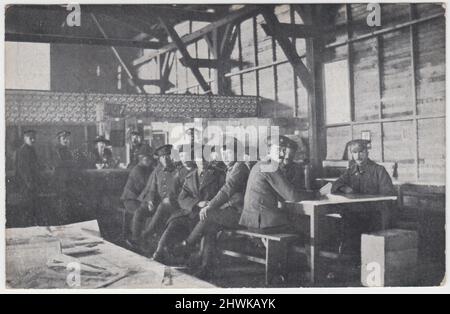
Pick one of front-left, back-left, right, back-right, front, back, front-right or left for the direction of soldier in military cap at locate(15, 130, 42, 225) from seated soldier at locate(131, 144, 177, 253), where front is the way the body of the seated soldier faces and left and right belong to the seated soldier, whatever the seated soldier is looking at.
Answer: right

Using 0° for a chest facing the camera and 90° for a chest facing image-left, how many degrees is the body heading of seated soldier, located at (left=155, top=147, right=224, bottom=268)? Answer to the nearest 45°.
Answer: approximately 45°

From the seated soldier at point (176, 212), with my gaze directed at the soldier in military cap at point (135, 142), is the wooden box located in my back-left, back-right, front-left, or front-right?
back-right

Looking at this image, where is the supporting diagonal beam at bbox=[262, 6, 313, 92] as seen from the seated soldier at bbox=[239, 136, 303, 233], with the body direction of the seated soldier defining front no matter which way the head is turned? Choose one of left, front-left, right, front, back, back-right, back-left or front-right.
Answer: front-left

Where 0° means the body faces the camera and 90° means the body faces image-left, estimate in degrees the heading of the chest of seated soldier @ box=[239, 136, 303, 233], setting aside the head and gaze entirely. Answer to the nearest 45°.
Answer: approximately 225°

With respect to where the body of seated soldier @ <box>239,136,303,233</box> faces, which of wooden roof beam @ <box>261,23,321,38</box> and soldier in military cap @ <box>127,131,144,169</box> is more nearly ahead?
the wooden roof beam

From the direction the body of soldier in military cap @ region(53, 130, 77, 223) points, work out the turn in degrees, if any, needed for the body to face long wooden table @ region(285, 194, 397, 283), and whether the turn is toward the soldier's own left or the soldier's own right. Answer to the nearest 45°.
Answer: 0° — they already face it

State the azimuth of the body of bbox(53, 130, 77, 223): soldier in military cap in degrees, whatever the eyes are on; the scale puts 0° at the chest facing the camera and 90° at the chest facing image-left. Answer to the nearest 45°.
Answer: approximately 315°

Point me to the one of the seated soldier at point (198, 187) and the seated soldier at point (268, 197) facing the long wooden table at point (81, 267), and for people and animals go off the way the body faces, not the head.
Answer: the seated soldier at point (198, 187)

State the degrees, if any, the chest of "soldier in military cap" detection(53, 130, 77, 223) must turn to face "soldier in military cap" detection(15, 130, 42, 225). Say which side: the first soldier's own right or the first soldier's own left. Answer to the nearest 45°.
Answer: approximately 90° to the first soldier's own right

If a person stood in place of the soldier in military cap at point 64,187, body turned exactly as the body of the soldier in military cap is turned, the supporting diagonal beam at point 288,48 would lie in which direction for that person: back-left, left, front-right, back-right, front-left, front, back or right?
front-left

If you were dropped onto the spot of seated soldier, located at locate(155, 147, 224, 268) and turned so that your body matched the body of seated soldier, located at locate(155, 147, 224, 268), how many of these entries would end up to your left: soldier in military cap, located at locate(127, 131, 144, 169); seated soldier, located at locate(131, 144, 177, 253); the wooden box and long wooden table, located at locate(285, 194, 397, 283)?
2

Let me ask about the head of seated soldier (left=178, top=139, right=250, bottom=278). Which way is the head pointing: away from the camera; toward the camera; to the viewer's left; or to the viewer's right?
toward the camera
